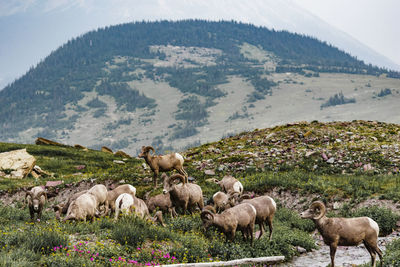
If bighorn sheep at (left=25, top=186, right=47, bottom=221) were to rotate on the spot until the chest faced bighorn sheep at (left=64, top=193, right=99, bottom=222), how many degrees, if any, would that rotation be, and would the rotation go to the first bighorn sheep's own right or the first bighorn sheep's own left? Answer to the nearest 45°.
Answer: approximately 45° to the first bighorn sheep's own left

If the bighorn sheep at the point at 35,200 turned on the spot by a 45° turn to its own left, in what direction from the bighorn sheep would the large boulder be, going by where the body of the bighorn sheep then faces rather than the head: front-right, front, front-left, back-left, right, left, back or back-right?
back-left

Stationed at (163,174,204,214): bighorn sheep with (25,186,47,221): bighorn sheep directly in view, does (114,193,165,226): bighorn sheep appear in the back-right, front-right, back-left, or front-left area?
front-left

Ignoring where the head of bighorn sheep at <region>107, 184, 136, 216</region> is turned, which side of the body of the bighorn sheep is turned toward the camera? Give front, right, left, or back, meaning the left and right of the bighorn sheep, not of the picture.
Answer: left

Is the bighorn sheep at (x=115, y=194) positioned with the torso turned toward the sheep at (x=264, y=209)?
no

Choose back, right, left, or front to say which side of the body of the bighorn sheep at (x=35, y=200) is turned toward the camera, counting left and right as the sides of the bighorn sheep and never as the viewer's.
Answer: front

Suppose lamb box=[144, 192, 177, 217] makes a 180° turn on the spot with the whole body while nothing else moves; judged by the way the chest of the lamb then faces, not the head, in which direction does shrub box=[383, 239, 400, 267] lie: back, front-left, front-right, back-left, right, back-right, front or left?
front-right

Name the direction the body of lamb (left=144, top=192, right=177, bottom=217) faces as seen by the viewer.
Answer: to the viewer's left

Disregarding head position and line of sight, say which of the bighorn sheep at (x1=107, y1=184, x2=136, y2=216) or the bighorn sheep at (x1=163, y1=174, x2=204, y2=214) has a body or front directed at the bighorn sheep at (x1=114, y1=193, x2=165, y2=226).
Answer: the bighorn sheep at (x1=163, y1=174, x2=204, y2=214)

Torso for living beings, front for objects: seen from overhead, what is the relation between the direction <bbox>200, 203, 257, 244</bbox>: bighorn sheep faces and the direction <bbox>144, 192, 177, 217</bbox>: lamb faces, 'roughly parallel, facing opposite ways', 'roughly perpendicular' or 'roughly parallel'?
roughly parallel

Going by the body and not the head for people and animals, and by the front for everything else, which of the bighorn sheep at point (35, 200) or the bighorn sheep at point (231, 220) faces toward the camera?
the bighorn sheep at point (35, 200)

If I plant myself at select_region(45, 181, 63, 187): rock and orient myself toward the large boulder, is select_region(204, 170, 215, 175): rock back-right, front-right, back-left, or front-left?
back-right
